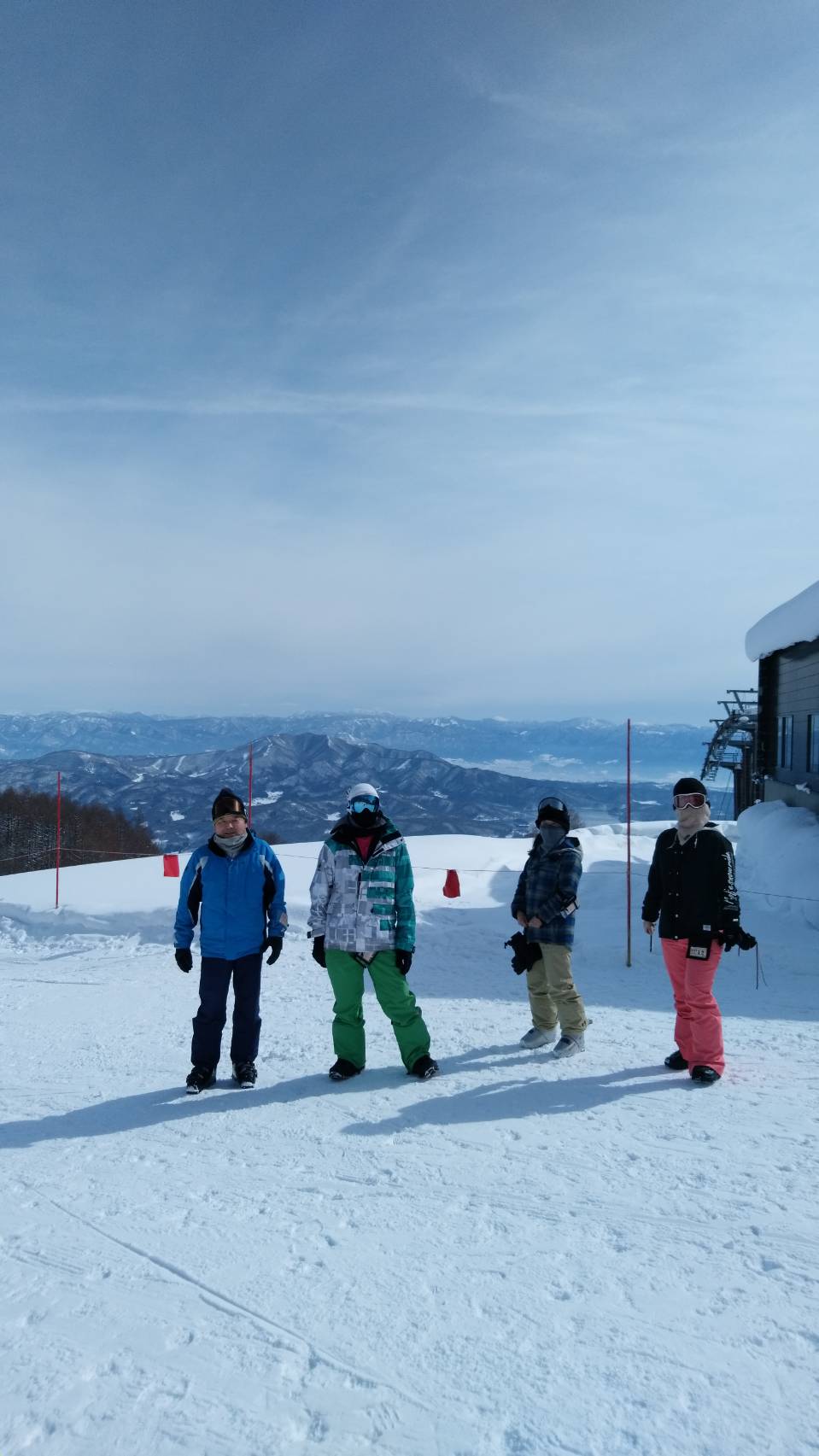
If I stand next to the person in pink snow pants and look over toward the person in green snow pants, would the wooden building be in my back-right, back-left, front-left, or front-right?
back-right

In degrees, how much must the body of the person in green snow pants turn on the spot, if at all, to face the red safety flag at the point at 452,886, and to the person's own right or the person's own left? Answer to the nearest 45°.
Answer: approximately 180°

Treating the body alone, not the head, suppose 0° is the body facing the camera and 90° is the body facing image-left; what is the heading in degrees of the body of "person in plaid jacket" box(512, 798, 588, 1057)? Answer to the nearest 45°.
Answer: approximately 45°

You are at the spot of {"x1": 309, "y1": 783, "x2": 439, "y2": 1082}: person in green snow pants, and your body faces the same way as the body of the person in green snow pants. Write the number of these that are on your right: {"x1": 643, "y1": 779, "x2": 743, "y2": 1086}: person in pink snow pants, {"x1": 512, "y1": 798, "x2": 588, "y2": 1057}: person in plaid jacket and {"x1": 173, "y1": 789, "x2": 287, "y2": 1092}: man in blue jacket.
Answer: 1

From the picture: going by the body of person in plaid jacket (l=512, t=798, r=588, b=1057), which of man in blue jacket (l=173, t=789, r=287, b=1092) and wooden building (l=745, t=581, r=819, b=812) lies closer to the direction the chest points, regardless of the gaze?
the man in blue jacket

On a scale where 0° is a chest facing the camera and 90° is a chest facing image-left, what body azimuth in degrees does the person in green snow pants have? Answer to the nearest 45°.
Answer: approximately 0°

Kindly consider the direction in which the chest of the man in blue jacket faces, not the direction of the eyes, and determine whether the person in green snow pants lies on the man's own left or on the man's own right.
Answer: on the man's own left

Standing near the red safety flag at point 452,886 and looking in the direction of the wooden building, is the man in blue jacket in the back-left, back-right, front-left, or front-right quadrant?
back-right

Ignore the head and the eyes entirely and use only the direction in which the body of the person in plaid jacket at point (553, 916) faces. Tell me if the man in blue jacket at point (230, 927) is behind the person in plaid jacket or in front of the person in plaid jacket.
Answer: in front

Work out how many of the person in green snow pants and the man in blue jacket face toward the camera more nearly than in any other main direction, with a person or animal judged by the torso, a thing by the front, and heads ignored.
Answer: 2
